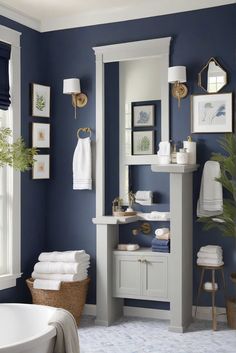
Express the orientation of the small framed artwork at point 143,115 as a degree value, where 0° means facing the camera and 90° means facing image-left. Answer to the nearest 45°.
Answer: approximately 0°

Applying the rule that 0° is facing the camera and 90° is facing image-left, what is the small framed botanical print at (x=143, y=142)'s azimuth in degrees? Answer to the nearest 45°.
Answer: approximately 0°

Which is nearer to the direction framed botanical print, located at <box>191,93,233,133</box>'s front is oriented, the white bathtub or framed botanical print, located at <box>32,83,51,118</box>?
the white bathtub

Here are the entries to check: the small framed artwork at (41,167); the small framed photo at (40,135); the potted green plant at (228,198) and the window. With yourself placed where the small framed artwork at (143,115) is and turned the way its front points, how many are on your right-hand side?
3
